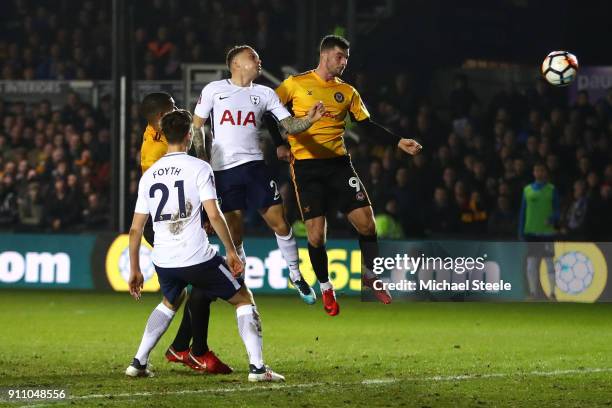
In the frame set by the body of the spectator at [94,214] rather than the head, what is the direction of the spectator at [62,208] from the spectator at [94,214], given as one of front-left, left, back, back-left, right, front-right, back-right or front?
right

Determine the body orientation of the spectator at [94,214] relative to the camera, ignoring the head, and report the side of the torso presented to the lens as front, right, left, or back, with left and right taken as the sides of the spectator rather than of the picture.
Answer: front

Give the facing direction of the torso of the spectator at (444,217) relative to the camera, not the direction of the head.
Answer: toward the camera

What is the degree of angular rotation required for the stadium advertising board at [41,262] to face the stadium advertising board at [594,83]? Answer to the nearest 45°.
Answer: approximately 90° to its left

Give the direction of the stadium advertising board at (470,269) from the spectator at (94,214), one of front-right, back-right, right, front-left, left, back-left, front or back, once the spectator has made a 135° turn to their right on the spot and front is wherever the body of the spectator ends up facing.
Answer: back

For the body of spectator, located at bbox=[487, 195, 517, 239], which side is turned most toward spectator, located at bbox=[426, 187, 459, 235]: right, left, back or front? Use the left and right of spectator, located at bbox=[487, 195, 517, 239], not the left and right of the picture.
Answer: right

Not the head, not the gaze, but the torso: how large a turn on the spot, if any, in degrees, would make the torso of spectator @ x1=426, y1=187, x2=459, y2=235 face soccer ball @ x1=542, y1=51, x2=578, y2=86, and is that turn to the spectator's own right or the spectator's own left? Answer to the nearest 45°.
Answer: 0° — they already face it

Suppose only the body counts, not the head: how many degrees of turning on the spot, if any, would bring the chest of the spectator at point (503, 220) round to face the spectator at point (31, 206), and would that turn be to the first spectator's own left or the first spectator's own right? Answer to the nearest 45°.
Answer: approximately 90° to the first spectator's own right

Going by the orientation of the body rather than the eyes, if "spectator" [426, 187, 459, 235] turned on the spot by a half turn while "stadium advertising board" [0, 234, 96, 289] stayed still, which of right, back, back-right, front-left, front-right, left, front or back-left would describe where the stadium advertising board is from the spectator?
left

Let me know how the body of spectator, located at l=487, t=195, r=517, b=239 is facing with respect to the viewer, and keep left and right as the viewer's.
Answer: facing the viewer

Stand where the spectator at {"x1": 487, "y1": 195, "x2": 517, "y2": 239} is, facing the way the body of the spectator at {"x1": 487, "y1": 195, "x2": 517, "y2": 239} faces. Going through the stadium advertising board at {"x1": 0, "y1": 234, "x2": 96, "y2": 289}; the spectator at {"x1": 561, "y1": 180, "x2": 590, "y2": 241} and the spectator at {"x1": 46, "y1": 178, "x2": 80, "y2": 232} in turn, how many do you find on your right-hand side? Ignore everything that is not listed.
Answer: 2
